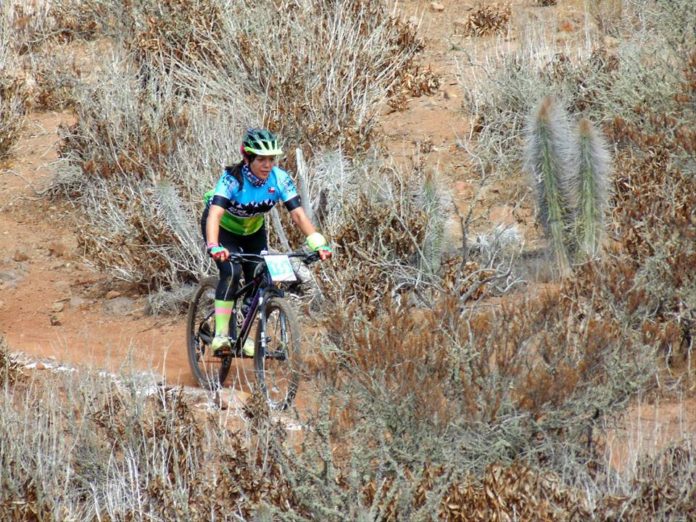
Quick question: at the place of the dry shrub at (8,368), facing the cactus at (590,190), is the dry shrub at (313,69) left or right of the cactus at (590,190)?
left

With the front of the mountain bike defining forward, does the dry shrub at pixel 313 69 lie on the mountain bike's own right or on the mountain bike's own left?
on the mountain bike's own left

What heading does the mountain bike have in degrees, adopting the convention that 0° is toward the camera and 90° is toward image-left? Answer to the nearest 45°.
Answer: approximately 315°

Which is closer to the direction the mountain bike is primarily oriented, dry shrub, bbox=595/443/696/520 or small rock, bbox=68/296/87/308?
the dry shrub

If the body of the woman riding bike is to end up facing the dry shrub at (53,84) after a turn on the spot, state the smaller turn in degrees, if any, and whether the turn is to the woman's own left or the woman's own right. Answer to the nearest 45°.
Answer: approximately 135° to the woman's own left

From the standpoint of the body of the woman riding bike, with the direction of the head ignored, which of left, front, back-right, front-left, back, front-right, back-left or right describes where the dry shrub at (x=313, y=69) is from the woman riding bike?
back-left

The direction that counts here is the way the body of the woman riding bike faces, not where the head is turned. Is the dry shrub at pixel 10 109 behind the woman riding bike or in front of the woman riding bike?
behind

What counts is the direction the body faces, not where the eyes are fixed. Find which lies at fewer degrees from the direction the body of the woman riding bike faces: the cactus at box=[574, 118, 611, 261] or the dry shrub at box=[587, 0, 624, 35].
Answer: the cactus

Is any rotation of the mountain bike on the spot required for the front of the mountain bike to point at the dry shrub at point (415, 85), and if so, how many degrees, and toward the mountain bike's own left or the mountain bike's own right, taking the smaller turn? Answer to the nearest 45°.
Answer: approximately 135° to the mountain bike's own left

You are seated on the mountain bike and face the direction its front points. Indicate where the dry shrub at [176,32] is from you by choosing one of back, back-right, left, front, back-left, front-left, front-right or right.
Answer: back-left
